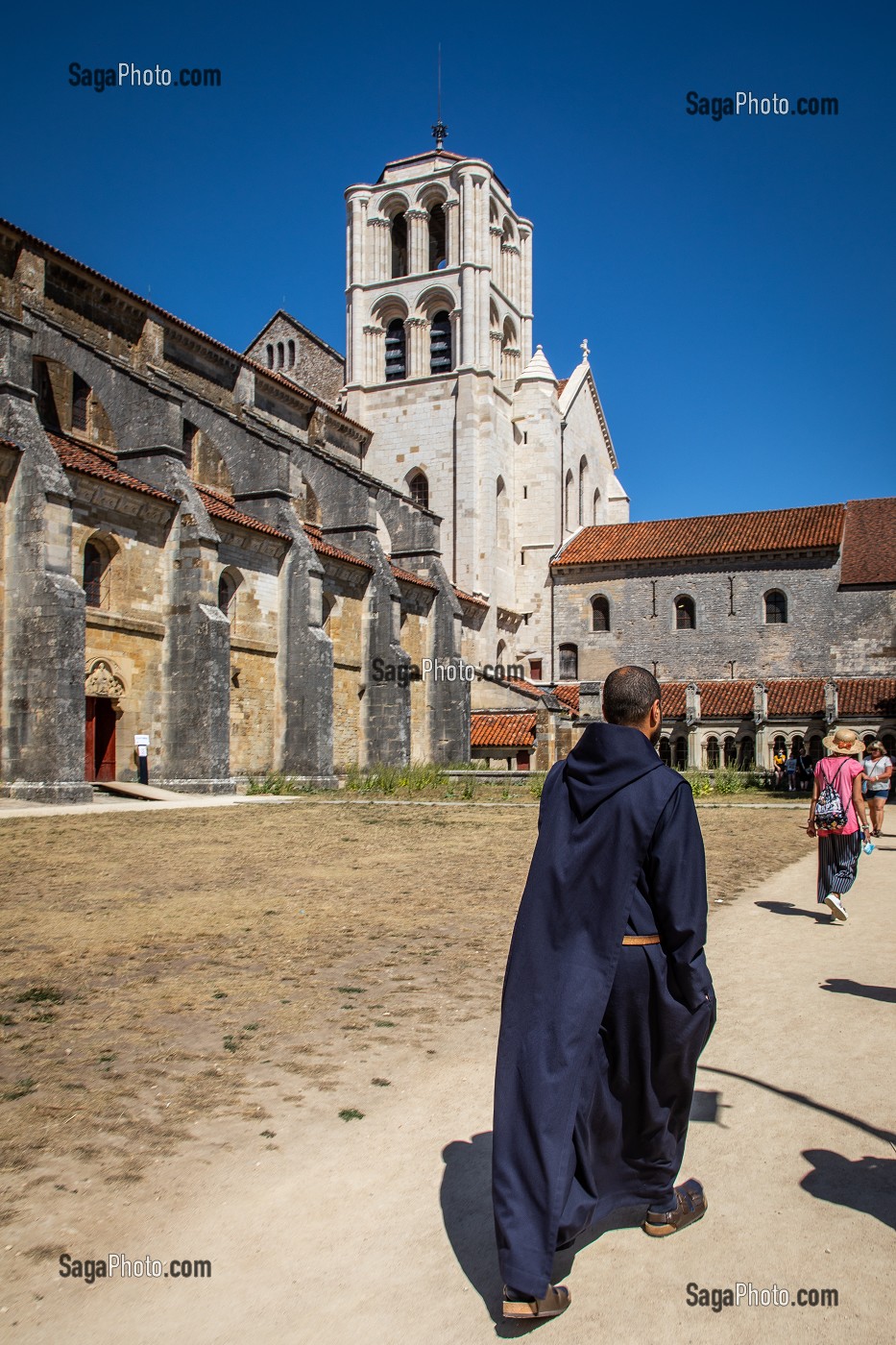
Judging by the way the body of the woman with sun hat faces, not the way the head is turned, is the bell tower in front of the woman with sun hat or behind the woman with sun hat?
in front

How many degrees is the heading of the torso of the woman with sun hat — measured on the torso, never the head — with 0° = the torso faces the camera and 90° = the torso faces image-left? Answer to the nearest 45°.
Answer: approximately 180°

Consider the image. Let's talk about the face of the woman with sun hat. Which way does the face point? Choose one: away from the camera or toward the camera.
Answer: away from the camera
